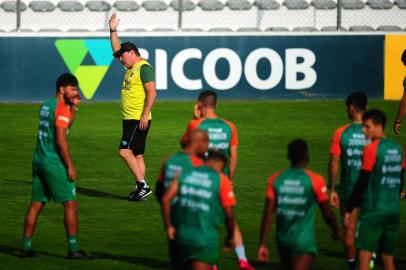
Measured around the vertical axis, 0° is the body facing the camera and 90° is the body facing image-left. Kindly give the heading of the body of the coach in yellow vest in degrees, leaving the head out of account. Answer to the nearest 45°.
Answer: approximately 45°

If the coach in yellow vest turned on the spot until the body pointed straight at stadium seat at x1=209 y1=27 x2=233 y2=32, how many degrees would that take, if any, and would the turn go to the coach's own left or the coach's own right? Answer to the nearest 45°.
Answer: approximately 135° to the coach's own right

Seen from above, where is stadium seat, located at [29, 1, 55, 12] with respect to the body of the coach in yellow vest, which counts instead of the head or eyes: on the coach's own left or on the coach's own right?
on the coach's own right

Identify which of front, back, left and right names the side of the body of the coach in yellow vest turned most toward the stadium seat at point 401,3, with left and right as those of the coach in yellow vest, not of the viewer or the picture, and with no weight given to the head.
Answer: back

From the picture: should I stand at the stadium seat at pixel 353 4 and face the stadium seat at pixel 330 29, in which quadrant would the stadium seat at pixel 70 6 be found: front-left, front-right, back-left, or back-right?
front-right

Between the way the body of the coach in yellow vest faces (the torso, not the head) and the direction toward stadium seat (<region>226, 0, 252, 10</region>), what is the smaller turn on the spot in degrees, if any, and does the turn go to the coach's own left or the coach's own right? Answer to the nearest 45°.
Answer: approximately 135° to the coach's own right

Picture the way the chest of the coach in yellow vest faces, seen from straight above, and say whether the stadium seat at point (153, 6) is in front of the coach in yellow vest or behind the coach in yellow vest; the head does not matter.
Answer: behind

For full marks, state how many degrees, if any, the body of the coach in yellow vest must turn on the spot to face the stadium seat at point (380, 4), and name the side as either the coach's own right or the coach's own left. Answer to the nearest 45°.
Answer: approximately 180°

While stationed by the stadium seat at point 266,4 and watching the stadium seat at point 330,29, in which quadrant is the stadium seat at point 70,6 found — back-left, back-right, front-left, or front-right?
back-right
